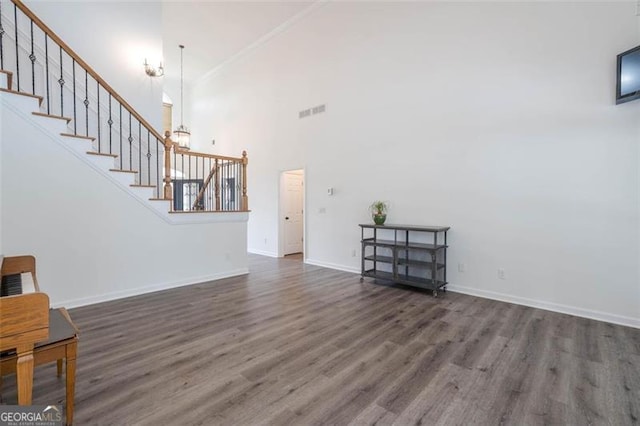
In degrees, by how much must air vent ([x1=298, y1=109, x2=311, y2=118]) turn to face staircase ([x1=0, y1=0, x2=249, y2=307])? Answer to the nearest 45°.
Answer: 0° — it already faces it

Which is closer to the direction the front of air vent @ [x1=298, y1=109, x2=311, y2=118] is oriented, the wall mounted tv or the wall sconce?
the wall sconce

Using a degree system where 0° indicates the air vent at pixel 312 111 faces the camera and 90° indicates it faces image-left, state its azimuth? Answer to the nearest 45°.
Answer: approximately 45°

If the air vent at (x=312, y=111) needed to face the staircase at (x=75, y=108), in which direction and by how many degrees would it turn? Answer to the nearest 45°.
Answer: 0° — it already faces it

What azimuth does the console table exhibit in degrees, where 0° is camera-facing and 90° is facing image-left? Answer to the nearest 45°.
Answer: approximately 45°

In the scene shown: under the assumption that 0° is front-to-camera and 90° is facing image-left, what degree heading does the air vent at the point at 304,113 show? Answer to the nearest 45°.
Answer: approximately 45°

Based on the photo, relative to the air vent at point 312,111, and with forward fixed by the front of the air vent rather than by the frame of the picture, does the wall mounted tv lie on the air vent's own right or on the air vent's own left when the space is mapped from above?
on the air vent's own left
